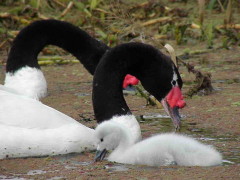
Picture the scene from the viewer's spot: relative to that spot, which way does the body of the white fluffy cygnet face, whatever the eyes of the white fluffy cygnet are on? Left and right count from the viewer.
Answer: facing to the left of the viewer

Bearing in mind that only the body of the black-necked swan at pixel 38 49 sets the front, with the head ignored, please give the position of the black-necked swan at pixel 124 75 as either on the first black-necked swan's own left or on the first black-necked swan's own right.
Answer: on the first black-necked swan's own right

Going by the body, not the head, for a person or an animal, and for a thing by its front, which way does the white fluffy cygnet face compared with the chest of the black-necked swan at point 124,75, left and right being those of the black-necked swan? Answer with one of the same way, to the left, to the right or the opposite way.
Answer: the opposite way

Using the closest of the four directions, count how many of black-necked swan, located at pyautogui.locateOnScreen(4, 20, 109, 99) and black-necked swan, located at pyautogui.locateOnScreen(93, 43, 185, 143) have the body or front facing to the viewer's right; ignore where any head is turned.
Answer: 2

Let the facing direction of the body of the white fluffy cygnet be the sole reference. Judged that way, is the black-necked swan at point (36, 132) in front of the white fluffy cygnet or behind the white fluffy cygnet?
in front

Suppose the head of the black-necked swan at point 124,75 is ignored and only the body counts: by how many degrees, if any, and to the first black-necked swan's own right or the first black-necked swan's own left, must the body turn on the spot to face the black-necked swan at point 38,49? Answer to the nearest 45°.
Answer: approximately 135° to the first black-necked swan's own left

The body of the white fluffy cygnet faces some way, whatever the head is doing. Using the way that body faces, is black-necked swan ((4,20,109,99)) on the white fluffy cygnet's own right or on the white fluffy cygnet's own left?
on the white fluffy cygnet's own right

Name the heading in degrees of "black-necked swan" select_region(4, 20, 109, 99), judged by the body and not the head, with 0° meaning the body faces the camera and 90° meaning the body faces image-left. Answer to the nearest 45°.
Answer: approximately 270°

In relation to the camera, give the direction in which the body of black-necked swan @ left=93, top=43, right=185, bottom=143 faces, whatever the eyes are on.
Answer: to the viewer's right

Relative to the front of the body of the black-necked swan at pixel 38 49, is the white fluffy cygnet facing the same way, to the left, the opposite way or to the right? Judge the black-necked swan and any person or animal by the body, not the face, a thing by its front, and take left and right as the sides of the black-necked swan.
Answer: the opposite way

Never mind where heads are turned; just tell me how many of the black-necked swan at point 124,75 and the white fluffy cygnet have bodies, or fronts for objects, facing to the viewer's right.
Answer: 1
